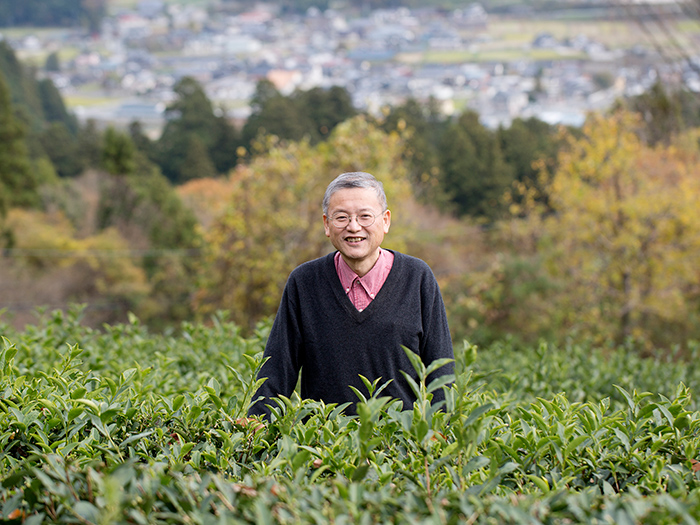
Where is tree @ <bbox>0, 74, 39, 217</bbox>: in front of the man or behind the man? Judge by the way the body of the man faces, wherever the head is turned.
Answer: behind

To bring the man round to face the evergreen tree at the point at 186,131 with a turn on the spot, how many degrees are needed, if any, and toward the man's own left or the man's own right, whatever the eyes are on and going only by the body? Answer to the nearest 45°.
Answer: approximately 180°

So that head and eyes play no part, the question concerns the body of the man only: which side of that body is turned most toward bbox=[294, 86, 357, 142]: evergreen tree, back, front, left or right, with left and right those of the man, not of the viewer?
back

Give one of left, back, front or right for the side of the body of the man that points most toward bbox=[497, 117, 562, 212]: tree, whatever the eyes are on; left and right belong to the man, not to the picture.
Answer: back

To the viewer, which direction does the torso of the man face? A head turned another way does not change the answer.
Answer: toward the camera

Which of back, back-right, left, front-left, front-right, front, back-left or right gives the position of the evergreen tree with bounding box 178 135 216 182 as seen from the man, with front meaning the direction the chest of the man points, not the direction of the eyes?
back

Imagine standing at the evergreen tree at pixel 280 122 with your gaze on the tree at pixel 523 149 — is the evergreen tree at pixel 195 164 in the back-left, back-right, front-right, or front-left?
back-right

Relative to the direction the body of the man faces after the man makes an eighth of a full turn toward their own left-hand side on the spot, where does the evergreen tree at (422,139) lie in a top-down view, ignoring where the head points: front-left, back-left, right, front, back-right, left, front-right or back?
back-left

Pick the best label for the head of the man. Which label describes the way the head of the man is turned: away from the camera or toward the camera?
toward the camera

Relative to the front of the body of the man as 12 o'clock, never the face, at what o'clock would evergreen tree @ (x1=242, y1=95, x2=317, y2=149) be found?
The evergreen tree is roughly at 6 o'clock from the man.

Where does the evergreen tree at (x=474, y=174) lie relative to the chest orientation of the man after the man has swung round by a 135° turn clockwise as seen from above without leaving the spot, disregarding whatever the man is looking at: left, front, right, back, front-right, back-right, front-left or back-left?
front-right

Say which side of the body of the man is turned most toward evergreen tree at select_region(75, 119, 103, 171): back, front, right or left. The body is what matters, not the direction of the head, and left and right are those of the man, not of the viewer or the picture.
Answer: back

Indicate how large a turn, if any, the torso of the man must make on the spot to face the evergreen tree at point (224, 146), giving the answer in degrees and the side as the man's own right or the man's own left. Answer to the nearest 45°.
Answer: approximately 180°
